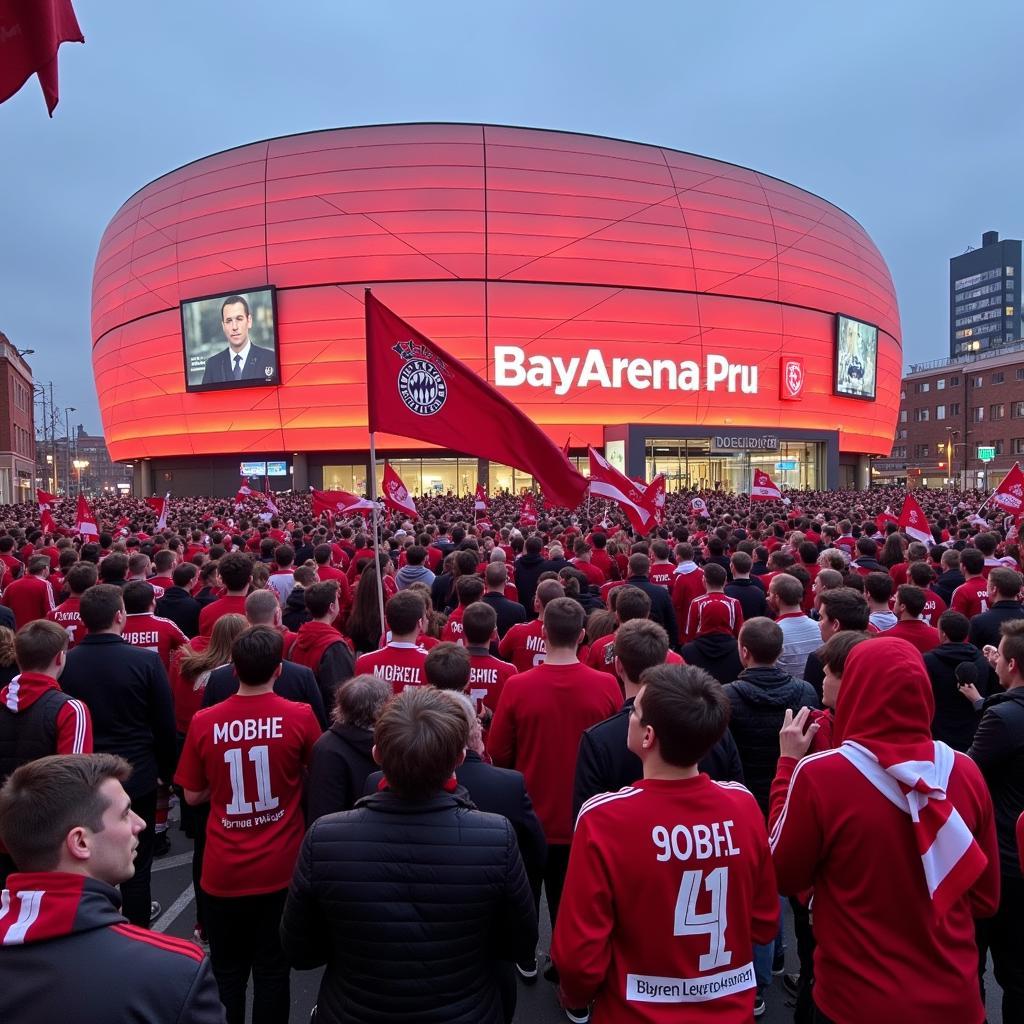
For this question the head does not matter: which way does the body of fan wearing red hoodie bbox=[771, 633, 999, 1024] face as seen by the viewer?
away from the camera

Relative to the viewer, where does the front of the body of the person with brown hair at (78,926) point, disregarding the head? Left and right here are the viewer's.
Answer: facing away from the viewer and to the right of the viewer

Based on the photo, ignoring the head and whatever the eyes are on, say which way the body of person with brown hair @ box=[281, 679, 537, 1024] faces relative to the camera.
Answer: away from the camera

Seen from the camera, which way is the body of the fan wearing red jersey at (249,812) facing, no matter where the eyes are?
away from the camera

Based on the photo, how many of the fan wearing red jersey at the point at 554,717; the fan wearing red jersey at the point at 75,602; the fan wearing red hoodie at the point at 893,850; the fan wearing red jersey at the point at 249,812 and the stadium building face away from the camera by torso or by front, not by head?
4

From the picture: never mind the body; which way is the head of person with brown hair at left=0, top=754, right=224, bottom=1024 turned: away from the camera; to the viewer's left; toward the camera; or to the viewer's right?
to the viewer's right

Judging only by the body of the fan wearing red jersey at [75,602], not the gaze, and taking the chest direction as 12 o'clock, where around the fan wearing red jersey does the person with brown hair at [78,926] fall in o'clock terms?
The person with brown hair is roughly at 6 o'clock from the fan wearing red jersey.

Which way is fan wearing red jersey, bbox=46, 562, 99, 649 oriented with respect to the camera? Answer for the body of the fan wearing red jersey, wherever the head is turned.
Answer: away from the camera

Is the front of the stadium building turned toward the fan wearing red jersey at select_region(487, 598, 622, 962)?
yes

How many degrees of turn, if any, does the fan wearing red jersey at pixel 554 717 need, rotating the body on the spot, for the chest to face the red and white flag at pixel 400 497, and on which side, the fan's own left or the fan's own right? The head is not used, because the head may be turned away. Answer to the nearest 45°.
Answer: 0° — they already face it
